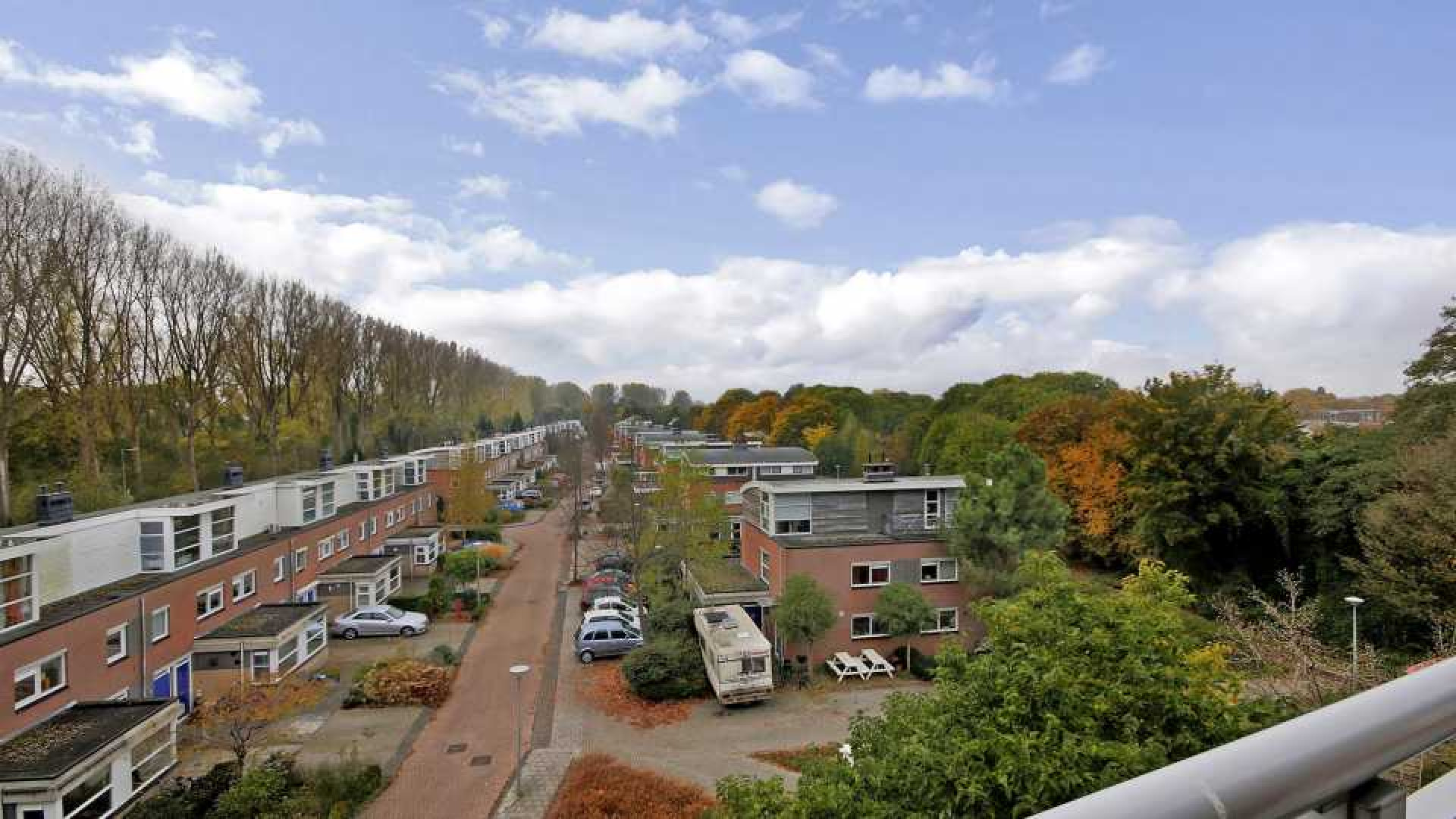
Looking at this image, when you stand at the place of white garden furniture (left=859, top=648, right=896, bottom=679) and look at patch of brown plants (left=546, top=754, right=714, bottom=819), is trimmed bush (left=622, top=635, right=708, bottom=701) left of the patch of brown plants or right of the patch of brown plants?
right

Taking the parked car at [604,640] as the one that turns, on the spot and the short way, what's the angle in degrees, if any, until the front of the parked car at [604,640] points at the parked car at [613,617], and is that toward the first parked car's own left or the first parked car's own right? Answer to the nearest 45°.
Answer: approximately 90° to the first parked car's own left

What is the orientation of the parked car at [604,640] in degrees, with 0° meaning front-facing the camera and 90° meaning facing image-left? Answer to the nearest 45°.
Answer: approximately 270°

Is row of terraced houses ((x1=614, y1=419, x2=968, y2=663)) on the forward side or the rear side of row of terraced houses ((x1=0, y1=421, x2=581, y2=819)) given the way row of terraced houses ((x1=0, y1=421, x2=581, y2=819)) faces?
on the forward side

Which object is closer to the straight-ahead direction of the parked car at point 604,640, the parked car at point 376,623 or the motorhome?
the motorhome

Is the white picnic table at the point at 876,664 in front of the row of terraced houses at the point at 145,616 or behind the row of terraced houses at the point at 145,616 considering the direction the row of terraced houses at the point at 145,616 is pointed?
in front

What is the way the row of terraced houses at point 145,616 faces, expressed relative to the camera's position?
facing the viewer and to the right of the viewer
